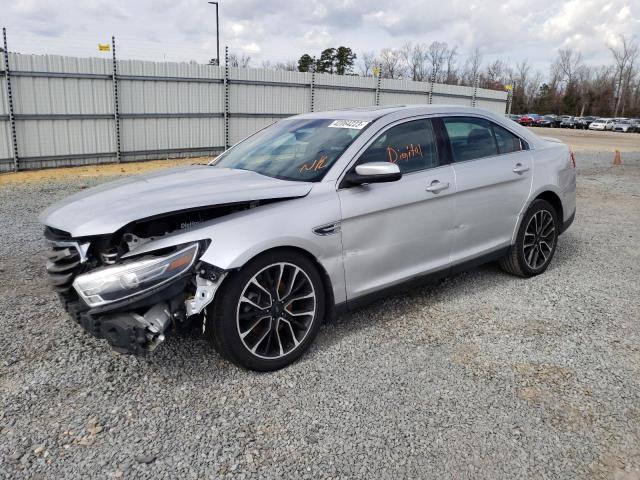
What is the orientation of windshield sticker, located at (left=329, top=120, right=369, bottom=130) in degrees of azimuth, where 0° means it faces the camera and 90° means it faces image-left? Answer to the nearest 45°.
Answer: approximately 45°

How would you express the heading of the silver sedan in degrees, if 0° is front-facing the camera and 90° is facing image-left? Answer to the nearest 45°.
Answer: approximately 45°

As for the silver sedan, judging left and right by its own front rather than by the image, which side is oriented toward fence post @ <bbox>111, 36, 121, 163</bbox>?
right

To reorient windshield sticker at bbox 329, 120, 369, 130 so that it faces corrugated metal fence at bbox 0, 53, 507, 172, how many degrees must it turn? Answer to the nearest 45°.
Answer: approximately 90° to its right

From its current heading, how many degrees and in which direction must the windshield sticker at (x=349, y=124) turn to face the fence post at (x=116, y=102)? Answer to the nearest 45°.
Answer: approximately 90° to its right

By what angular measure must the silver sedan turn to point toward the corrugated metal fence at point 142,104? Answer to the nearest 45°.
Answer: approximately 135° to its right
